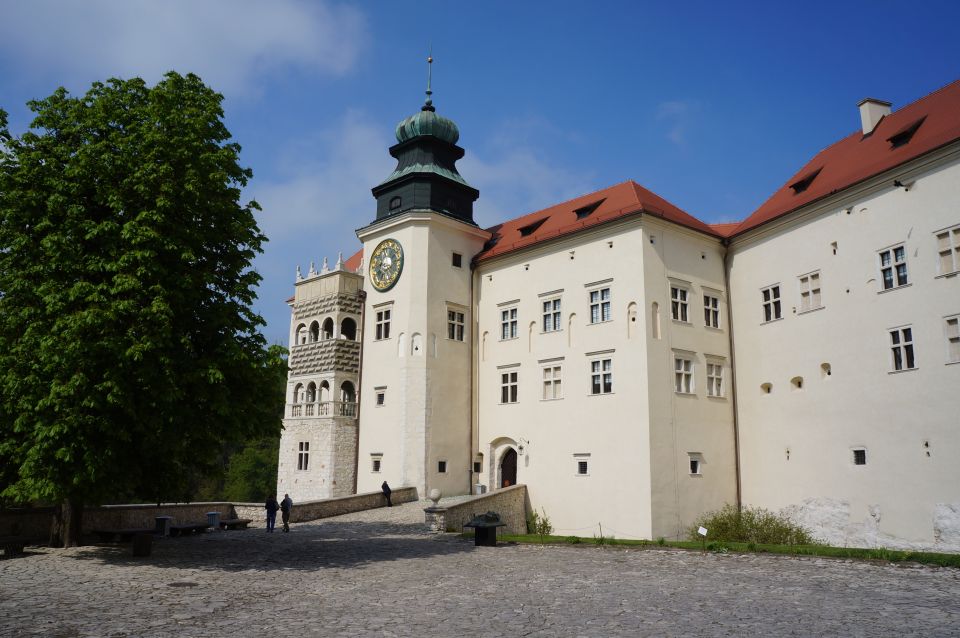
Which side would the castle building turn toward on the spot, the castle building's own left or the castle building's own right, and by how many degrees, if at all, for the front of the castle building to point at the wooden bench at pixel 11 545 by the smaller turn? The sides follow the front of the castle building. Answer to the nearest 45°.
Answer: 0° — it already faces it

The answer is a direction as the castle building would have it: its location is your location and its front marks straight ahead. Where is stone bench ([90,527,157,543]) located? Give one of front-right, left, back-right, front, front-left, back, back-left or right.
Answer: front

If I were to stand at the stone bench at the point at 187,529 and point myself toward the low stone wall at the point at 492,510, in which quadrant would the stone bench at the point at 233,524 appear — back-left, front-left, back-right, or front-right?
front-left

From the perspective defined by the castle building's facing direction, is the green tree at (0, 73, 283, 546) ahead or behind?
ahead

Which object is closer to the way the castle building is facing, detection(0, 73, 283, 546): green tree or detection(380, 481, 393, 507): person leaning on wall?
the green tree

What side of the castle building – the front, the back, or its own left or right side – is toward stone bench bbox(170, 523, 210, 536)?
front

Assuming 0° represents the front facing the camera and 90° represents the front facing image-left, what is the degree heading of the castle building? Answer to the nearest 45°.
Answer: approximately 45°

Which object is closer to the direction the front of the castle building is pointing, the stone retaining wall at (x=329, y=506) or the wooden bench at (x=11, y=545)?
the wooden bench

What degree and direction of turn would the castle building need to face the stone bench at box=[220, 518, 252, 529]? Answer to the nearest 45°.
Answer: approximately 45° to its right
